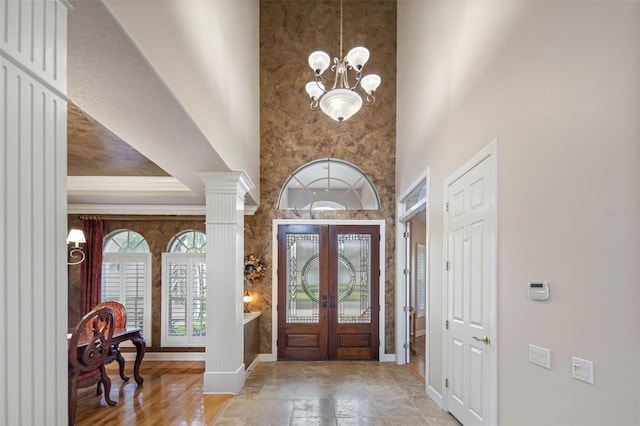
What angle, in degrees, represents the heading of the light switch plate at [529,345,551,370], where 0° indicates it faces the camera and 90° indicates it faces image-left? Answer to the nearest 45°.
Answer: approximately 45°

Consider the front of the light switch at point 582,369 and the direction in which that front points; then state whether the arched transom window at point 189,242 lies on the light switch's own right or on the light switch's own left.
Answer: on the light switch's own right

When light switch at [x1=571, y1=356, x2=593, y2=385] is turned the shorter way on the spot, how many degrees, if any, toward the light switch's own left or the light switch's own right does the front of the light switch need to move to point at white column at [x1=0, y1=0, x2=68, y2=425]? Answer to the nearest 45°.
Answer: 0° — it already faces it

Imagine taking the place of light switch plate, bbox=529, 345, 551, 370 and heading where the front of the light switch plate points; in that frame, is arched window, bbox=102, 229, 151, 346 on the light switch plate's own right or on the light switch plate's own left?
on the light switch plate's own right
